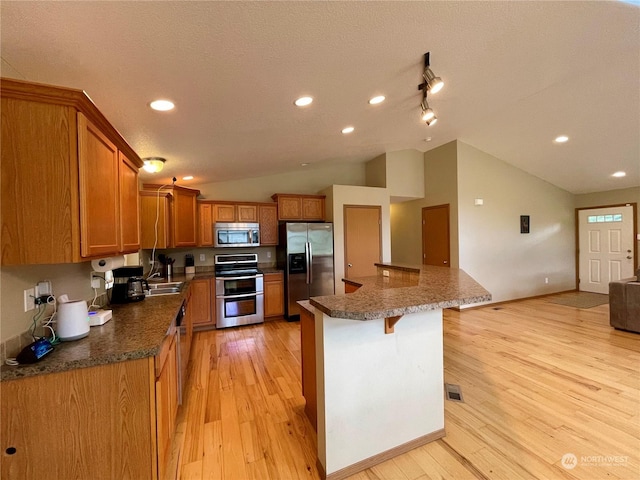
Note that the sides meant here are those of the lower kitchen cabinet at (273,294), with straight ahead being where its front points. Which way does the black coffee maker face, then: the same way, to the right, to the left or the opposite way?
to the left

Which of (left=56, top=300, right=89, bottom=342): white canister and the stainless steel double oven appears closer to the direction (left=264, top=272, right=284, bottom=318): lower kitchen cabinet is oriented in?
the white canister

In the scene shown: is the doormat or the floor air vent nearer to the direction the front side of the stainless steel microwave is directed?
the floor air vent

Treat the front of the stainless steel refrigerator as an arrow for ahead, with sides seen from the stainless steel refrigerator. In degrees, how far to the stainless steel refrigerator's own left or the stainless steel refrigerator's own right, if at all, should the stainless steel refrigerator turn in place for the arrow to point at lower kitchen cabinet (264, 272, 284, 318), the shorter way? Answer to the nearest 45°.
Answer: approximately 90° to the stainless steel refrigerator's own right

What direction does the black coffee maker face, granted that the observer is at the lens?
facing the viewer and to the right of the viewer

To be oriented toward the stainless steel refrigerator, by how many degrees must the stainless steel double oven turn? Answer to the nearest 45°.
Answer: approximately 90° to its left

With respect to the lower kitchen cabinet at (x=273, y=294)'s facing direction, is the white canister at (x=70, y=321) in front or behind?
in front

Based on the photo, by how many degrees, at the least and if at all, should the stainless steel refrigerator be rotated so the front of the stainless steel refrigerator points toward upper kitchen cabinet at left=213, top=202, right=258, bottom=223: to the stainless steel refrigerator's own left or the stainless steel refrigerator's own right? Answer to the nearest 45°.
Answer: approximately 90° to the stainless steel refrigerator's own right

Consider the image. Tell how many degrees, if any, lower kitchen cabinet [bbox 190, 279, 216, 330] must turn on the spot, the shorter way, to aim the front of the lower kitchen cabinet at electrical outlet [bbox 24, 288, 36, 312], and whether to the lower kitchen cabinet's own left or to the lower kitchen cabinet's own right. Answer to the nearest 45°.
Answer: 0° — it already faces it

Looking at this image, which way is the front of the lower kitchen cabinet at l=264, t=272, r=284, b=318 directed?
toward the camera

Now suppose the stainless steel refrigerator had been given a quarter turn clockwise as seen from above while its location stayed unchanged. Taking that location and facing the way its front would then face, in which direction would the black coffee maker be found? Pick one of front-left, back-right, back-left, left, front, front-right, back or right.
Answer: front-left

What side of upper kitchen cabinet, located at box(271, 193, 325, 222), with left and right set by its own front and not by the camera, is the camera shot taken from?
front

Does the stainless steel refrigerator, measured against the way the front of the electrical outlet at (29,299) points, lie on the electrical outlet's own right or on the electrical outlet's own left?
on the electrical outlet's own left
